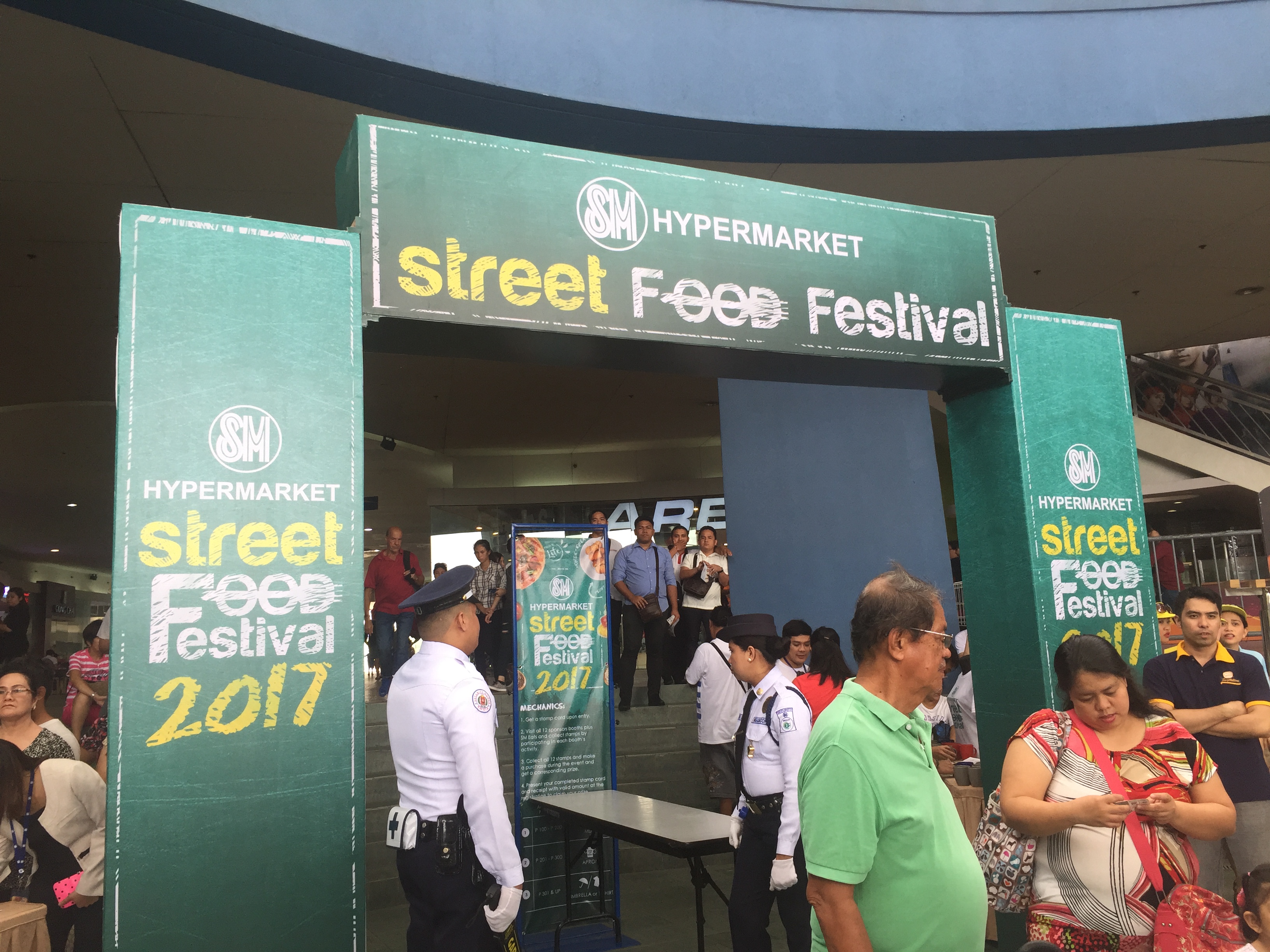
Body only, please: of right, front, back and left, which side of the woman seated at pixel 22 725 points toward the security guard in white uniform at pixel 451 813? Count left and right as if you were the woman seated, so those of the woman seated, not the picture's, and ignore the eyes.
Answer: left

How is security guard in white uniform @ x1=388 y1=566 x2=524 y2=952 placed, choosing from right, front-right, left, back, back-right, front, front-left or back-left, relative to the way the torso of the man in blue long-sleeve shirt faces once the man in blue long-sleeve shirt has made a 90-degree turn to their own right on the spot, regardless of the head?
left

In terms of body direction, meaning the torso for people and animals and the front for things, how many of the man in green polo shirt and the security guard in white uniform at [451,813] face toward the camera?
0

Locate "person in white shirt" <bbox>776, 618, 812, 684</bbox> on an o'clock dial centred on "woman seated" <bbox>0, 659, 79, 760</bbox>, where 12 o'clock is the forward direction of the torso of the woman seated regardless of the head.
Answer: The person in white shirt is roughly at 8 o'clock from the woman seated.

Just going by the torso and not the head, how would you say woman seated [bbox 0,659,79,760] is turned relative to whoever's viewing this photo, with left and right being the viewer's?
facing the viewer and to the left of the viewer

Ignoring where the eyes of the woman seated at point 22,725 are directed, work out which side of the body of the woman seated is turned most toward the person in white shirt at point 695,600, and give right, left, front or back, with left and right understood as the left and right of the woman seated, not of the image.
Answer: back

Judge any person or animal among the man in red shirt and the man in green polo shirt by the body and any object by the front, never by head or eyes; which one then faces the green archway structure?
the man in red shirt

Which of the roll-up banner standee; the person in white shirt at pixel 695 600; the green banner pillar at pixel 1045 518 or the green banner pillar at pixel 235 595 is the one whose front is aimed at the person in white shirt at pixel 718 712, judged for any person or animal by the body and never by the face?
the person in white shirt at pixel 695 600

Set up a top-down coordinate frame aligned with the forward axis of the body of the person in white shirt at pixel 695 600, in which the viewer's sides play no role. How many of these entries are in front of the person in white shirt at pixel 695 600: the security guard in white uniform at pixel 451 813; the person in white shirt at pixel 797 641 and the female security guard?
3

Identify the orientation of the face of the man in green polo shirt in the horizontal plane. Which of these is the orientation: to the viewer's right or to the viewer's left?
to the viewer's right

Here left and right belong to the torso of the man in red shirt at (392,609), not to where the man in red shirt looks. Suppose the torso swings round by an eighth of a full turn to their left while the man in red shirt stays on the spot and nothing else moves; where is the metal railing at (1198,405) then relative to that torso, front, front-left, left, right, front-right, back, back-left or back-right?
front-left

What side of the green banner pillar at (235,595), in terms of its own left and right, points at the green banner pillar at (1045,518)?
left

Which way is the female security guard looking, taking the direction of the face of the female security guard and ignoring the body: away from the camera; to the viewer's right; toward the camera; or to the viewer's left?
to the viewer's left

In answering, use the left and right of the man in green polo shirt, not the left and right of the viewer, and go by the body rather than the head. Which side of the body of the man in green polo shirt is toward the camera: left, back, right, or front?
right

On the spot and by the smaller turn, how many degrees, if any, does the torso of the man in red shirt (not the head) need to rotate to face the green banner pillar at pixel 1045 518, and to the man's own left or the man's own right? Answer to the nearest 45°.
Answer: approximately 45° to the man's own left
